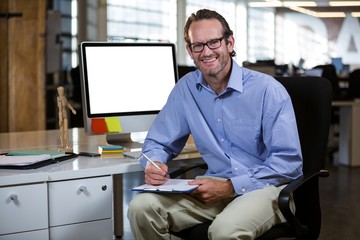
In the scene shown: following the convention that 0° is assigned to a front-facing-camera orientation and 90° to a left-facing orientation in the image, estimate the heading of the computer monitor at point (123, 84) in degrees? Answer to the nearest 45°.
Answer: approximately 315°

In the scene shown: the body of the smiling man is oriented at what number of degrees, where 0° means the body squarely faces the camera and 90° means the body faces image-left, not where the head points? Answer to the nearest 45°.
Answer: approximately 45°

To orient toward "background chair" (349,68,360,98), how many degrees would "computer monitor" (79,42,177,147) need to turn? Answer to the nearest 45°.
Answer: approximately 90° to its left

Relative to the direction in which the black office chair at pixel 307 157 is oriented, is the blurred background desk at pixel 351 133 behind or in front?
behind

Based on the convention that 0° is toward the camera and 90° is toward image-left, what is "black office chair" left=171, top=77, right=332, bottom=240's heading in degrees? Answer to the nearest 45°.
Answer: approximately 45°

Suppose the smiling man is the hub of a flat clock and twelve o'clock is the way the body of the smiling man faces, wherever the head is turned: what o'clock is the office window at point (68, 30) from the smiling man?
The office window is roughly at 4 o'clock from the smiling man.

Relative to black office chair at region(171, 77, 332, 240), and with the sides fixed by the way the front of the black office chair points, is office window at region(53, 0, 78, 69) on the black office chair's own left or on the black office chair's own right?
on the black office chair's own right
